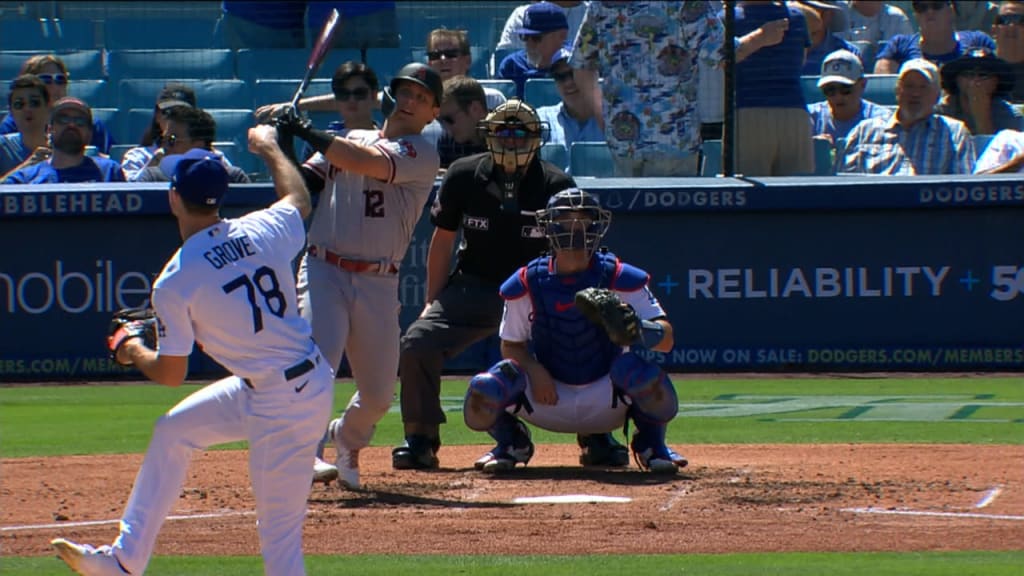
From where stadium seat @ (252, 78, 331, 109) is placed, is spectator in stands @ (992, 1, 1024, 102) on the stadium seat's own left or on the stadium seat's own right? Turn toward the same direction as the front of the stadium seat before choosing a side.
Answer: on the stadium seat's own left

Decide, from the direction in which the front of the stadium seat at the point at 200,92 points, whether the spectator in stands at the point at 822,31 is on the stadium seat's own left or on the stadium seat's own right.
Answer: on the stadium seat's own left

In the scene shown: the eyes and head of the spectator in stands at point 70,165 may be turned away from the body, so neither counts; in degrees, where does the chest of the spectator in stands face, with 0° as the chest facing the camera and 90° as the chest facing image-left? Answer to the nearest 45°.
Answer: approximately 0°

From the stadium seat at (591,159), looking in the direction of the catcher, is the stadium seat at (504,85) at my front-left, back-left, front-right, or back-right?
back-right

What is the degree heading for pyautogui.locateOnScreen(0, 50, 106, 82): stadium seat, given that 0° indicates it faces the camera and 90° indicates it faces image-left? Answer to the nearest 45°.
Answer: approximately 0°

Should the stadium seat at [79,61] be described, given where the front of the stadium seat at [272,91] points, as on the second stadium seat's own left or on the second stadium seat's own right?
on the second stadium seat's own right

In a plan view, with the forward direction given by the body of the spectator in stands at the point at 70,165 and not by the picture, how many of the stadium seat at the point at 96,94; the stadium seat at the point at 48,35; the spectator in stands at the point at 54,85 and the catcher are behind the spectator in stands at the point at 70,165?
3
